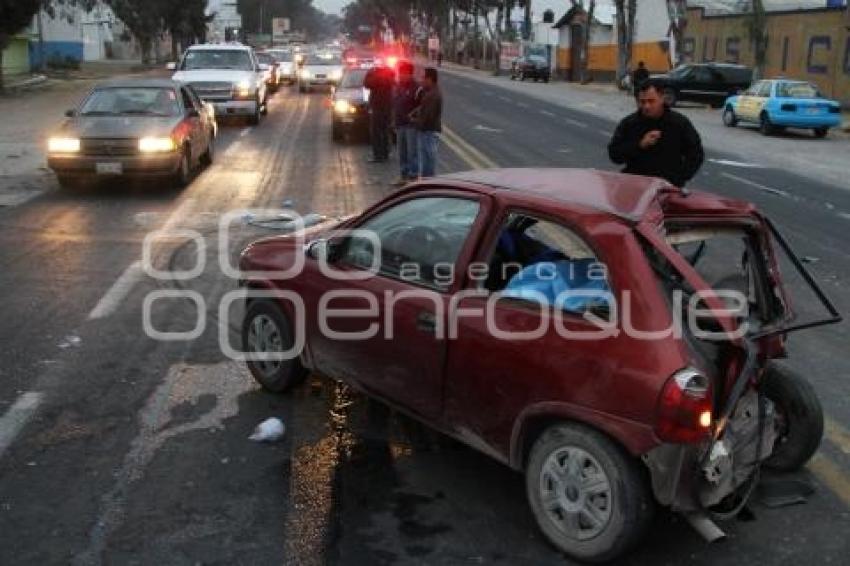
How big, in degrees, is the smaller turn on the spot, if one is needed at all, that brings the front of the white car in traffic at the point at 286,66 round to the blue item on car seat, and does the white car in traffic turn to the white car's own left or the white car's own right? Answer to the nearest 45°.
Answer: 0° — it already faces it

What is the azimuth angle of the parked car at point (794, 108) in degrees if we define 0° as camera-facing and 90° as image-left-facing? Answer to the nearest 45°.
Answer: approximately 135°

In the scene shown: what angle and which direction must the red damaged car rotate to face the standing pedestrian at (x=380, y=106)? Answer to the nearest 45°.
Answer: approximately 45° to its right

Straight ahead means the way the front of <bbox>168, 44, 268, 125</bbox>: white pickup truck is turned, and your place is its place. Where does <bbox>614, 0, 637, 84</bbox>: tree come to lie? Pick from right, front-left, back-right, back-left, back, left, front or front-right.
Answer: back-left

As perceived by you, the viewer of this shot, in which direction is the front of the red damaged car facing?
facing away from the viewer and to the left of the viewer

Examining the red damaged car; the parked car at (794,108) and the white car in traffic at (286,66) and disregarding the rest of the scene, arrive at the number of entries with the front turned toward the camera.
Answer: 1

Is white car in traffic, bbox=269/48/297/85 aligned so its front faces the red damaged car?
yes

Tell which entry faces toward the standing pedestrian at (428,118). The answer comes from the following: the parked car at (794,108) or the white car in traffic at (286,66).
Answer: the white car in traffic at (286,66)

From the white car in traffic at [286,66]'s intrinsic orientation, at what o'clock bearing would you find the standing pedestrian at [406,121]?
The standing pedestrian is roughly at 12 o'clock from the white car in traffic.

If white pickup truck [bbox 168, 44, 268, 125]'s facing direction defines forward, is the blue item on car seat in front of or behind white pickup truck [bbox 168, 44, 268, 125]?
in front

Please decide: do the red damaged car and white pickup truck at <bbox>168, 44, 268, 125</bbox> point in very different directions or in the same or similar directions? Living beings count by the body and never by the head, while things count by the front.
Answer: very different directions
